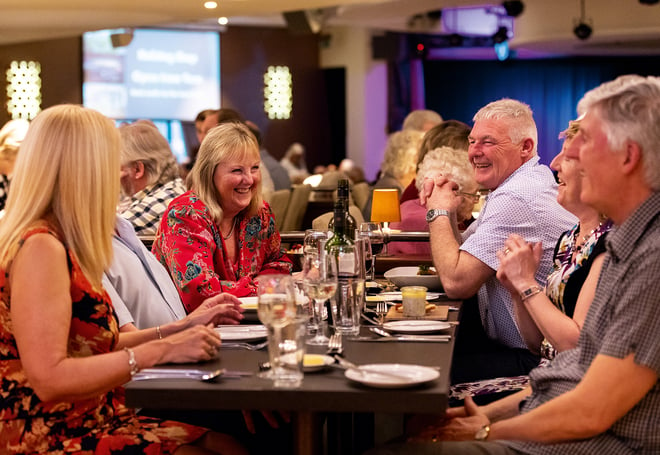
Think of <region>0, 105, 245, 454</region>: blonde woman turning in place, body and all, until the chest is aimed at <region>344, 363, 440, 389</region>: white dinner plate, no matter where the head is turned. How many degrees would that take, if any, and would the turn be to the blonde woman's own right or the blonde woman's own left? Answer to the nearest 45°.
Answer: approximately 45° to the blonde woman's own right

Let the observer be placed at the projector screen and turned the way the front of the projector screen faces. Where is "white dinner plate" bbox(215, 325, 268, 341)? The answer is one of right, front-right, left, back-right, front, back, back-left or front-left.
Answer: front

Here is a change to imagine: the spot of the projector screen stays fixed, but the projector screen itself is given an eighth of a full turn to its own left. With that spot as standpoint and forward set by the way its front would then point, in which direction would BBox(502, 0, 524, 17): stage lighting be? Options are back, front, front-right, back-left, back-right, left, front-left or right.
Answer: front

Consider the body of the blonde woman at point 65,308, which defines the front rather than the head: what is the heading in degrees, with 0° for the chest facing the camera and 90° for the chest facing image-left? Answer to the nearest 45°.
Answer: approximately 270°

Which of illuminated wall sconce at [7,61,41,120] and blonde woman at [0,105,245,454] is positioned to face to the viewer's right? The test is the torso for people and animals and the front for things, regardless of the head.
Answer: the blonde woman

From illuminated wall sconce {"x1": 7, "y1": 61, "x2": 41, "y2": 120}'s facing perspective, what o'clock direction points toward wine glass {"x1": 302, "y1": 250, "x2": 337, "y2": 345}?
The wine glass is roughly at 12 o'clock from the illuminated wall sconce.

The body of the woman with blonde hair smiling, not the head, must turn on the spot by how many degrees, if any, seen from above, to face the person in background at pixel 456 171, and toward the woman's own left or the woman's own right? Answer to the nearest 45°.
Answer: approximately 90° to the woman's own left

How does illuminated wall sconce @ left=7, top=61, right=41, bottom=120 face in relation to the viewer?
toward the camera

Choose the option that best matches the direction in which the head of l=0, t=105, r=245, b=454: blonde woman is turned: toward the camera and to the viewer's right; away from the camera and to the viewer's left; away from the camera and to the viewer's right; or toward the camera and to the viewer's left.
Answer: away from the camera and to the viewer's right

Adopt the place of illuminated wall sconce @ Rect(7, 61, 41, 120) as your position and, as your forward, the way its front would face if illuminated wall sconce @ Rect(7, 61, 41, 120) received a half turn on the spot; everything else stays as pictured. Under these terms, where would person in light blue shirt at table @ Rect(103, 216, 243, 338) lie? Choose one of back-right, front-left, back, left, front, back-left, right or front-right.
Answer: back

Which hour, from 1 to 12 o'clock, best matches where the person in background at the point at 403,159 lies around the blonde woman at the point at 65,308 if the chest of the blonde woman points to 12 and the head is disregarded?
The person in background is roughly at 10 o'clock from the blonde woman.

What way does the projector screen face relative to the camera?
toward the camera

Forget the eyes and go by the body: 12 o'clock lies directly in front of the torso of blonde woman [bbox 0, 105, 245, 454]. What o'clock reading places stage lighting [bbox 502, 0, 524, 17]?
The stage lighting is roughly at 10 o'clock from the blonde woman.
